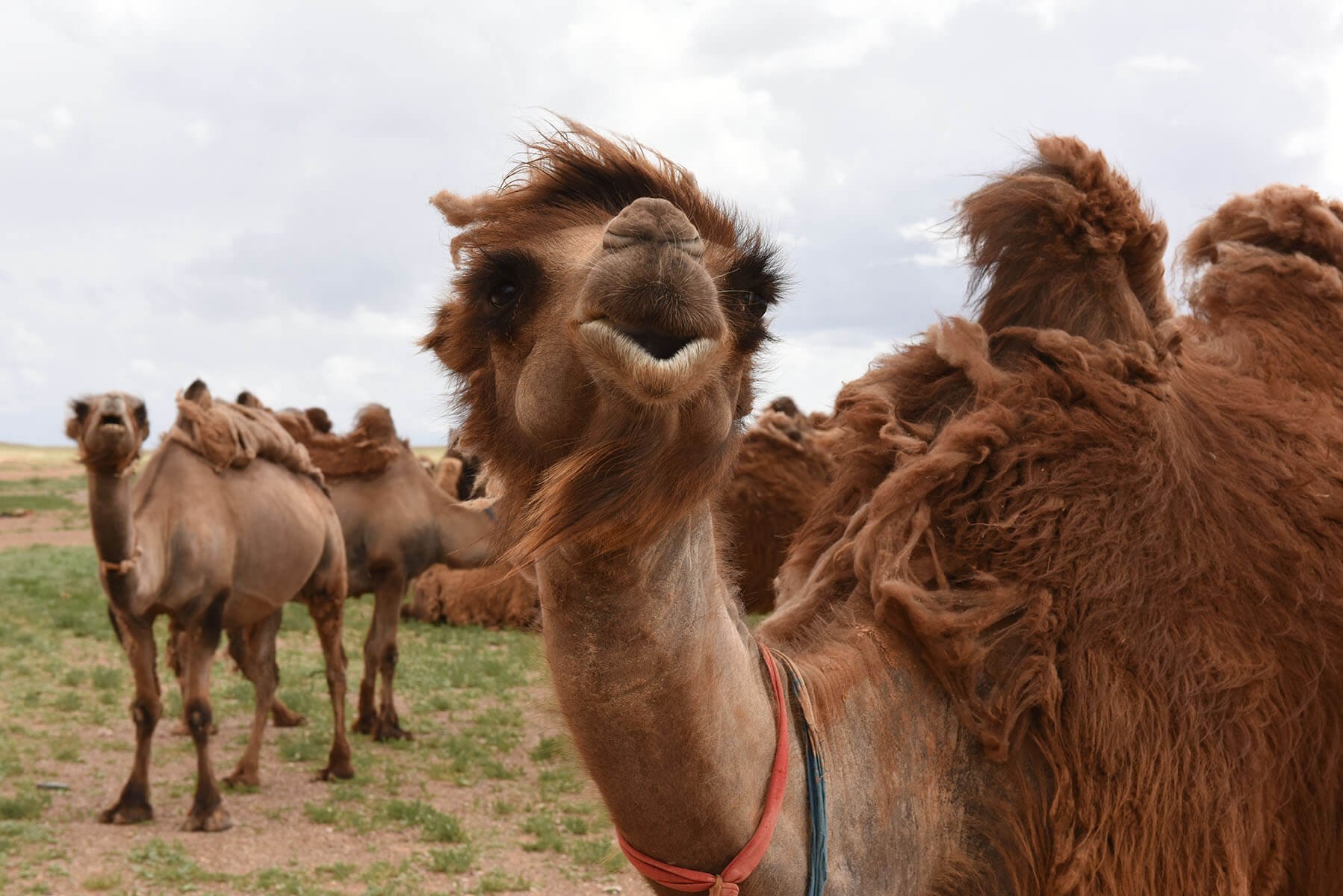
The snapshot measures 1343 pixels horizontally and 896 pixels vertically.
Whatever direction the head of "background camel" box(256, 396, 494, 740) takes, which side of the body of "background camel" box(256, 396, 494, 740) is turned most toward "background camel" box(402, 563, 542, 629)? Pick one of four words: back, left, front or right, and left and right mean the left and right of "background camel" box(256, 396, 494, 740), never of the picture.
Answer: left

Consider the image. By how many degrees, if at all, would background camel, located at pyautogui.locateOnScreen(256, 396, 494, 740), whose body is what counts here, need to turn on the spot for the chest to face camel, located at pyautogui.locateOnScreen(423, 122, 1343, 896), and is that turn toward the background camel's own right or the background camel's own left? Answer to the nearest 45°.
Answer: approximately 90° to the background camel's own right

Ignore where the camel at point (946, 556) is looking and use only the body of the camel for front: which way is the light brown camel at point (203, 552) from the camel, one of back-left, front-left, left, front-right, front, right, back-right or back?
right

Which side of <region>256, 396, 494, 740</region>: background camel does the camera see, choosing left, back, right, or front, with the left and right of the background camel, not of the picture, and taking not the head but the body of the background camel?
right

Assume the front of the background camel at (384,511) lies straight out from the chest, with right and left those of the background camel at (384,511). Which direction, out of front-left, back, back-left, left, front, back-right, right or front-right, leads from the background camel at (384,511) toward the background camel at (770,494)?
front-right

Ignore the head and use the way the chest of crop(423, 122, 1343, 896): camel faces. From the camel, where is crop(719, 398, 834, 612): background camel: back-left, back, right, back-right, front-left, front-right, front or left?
back-right

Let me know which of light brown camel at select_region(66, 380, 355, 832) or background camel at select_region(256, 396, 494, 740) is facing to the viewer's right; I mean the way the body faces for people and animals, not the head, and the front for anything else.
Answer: the background camel

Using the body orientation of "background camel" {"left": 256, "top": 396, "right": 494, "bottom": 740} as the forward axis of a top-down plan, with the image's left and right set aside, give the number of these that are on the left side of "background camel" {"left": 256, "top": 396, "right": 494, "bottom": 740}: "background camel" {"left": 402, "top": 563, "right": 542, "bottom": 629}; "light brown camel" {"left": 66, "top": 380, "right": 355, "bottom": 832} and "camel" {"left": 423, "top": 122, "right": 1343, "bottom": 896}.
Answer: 1

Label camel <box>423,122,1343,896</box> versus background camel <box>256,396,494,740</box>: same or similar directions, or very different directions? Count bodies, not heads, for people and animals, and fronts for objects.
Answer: very different directions

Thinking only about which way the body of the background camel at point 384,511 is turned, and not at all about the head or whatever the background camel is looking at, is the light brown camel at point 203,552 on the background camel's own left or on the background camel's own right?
on the background camel's own right

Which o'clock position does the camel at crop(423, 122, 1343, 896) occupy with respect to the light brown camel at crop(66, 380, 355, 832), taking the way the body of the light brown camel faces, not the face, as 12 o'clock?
The camel is roughly at 10 o'clock from the light brown camel.

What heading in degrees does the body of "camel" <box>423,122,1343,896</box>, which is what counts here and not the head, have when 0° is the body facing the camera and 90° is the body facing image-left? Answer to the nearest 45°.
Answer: approximately 45°

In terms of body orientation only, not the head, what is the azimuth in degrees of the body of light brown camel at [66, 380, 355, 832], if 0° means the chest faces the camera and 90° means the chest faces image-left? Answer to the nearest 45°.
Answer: approximately 45°
